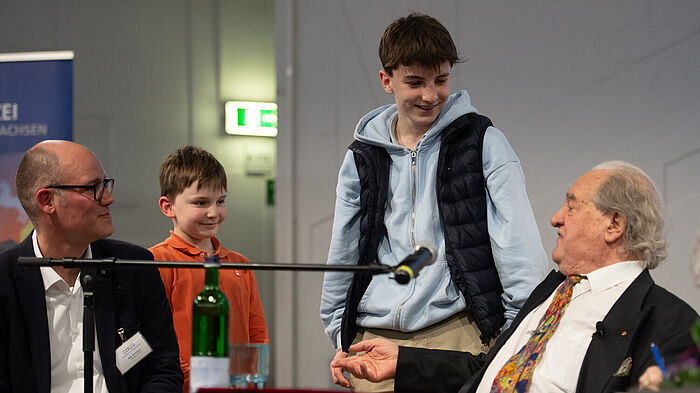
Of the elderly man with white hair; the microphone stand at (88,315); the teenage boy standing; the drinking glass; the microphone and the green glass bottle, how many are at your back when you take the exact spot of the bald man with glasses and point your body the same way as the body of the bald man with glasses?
0

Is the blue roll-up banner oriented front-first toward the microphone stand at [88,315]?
yes

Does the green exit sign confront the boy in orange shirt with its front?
yes

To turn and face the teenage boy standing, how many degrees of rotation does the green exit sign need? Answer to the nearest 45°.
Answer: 0° — it already faces them

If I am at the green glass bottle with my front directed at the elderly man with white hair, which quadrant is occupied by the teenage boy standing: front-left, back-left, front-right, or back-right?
front-left

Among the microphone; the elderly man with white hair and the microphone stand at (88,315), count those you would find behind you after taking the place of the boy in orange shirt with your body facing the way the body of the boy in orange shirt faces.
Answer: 0

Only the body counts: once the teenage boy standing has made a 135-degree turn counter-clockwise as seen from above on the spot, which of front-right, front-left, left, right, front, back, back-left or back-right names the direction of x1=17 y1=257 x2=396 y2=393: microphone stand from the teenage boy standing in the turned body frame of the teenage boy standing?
back

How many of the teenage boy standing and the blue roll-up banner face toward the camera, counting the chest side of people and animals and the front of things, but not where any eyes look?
2

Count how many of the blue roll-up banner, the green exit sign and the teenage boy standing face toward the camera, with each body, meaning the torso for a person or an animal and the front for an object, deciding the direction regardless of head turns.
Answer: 3

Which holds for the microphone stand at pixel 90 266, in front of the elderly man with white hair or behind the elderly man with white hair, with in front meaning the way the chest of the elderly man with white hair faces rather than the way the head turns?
in front

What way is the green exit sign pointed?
toward the camera

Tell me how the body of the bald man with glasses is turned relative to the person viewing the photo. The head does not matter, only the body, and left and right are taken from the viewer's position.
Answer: facing the viewer and to the right of the viewer

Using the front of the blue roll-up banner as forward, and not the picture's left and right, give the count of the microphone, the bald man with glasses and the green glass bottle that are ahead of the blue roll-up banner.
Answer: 3

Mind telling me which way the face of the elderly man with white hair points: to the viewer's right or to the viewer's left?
to the viewer's left

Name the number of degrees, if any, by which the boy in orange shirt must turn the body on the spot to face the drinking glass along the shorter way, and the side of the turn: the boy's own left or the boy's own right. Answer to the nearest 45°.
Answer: approximately 45° to the boy's own right

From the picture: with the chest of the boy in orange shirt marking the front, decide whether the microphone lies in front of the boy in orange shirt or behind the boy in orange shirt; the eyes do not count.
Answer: in front

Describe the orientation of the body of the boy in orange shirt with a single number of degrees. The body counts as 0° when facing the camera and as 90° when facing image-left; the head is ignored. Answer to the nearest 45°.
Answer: approximately 315°

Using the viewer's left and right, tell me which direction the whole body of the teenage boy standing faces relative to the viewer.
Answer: facing the viewer
